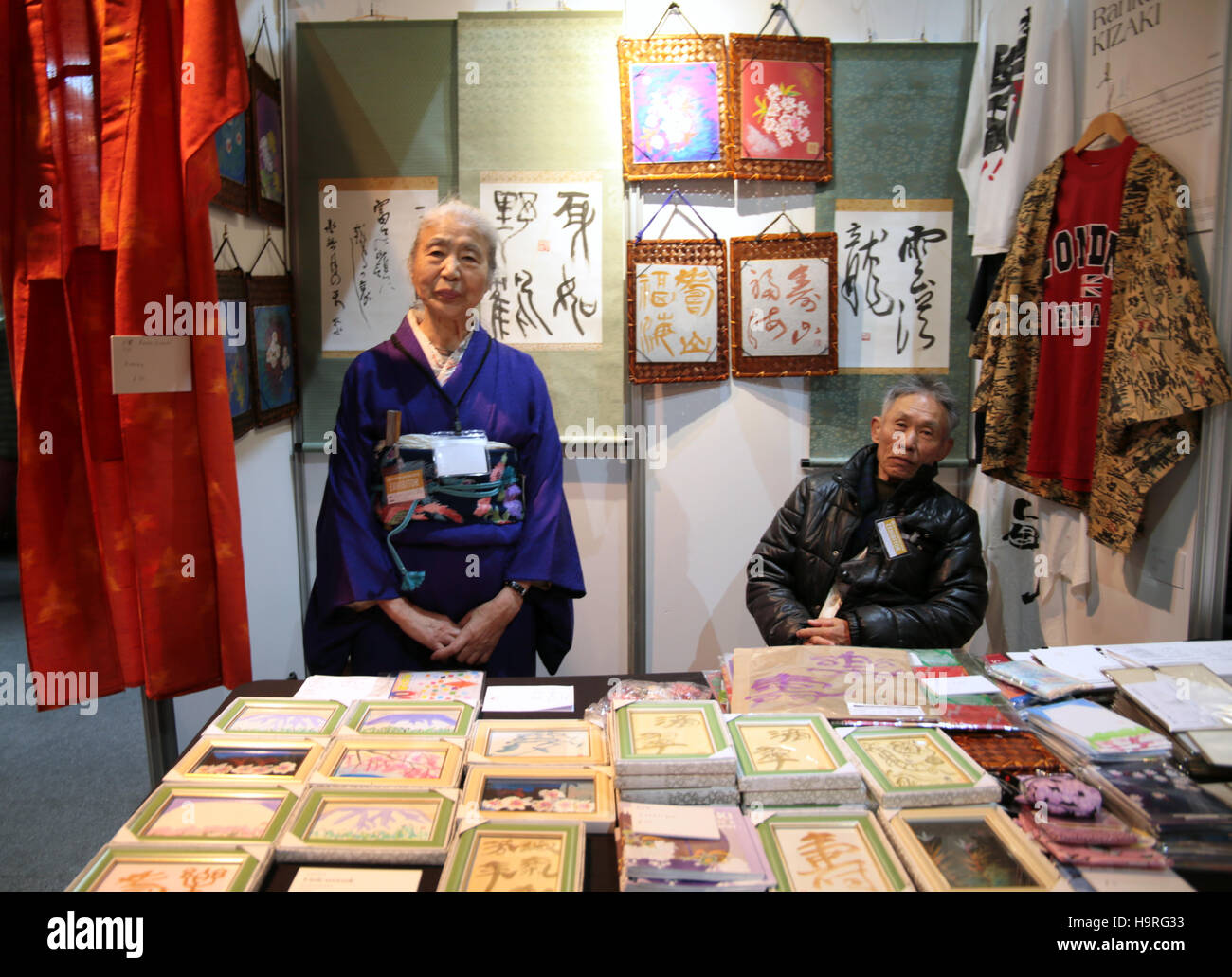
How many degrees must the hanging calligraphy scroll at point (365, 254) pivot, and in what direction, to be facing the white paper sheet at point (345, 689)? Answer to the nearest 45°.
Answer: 0° — it already faces it

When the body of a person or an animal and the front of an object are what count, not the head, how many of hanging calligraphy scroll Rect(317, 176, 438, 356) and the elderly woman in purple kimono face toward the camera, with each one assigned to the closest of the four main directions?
2

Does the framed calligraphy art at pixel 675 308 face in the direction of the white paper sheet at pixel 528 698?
yes

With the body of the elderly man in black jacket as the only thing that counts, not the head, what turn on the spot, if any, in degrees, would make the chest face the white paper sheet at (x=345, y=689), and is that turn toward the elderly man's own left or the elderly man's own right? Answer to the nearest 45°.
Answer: approximately 45° to the elderly man's own right

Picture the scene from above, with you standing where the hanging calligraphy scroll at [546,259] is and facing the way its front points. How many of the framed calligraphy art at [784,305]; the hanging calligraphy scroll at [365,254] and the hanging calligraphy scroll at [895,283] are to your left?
2
